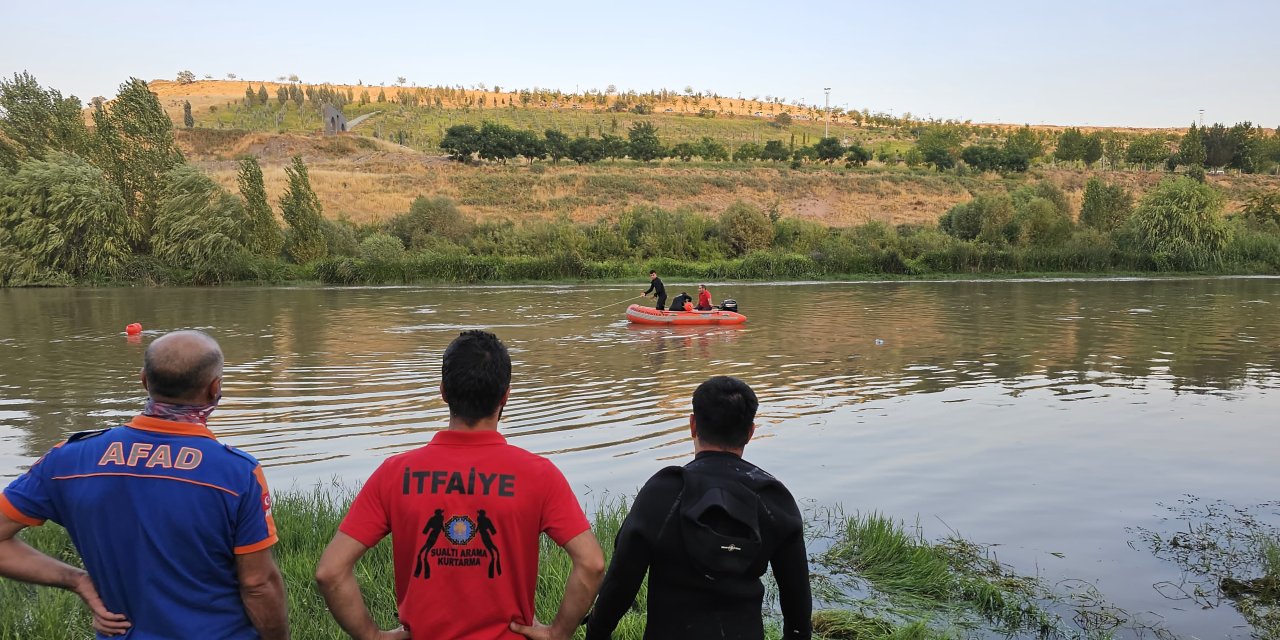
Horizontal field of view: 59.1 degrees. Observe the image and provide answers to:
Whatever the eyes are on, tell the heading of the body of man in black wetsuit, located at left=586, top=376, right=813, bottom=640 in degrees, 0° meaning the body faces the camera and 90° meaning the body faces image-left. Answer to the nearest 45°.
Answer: approximately 180°

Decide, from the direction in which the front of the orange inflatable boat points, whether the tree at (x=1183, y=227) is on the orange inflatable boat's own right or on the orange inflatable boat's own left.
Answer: on the orange inflatable boat's own right

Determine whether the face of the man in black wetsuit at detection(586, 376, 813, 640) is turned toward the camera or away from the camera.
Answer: away from the camera

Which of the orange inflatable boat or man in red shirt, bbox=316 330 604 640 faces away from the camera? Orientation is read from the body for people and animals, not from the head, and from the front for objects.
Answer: the man in red shirt

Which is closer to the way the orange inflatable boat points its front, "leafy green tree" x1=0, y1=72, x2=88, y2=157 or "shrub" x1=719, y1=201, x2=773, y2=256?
the leafy green tree

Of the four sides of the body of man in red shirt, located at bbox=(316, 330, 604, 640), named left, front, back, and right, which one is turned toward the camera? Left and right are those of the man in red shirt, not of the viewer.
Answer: back

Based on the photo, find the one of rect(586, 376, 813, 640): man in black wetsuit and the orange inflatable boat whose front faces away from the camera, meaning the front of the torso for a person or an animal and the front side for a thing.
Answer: the man in black wetsuit

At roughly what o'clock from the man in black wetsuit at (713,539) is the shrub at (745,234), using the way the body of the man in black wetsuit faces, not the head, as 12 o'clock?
The shrub is roughly at 12 o'clock from the man in black wetsuit.

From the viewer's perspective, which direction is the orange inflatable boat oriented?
to the viewer's left

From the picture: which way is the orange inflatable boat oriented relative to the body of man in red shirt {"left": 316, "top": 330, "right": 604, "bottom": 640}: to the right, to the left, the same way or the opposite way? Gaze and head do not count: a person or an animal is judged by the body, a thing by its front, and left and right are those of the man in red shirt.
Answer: to the left

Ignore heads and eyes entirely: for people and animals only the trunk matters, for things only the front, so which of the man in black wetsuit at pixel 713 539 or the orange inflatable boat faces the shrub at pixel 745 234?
the man in black wetsuit

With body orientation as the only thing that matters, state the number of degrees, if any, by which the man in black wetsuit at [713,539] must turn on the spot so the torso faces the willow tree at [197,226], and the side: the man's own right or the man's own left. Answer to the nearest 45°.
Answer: approximately 45° to the man's own left

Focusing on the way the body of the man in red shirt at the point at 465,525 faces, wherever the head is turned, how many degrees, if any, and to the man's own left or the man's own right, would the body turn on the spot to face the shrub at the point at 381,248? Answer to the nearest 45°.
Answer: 0° — they already face it
